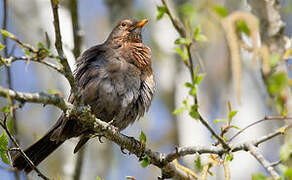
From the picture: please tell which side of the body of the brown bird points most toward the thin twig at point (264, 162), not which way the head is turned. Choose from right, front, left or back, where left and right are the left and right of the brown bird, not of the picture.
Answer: front

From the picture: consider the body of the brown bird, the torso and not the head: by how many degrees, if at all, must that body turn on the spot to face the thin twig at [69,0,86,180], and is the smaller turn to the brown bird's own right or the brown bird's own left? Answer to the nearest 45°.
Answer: approximately 135° to the brown bird's own right

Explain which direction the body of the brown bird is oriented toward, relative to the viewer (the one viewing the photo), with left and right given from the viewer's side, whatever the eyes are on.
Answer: facing the viewer and to the right of the viewer

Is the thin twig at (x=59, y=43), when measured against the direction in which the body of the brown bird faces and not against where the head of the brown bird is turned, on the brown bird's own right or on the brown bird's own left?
on the brown bird's own right

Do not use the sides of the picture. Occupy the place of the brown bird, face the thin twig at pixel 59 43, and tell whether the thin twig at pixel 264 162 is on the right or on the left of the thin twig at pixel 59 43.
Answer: left
